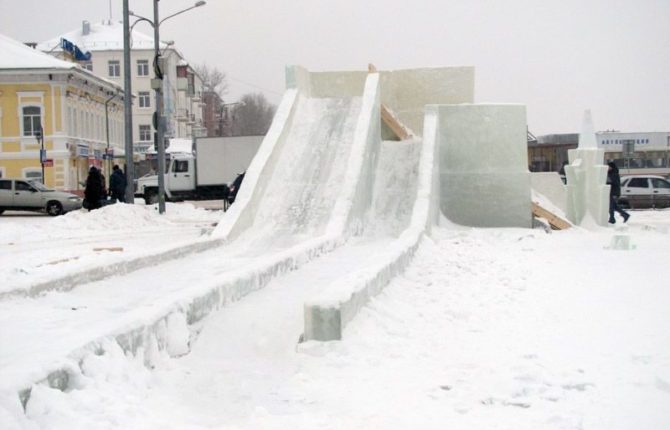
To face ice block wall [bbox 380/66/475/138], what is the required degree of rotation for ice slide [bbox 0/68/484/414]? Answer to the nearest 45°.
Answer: approximately 180°

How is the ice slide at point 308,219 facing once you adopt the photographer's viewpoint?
facing the viewer and to the left of the viewer

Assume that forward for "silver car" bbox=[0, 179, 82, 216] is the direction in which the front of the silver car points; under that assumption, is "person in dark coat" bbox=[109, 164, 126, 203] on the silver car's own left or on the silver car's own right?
on the silver car's own left

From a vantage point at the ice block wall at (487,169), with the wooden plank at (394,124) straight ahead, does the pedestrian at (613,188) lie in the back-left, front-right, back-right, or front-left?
back-right

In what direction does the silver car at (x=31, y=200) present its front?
to the viewer's right

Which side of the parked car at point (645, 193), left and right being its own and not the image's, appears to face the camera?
right

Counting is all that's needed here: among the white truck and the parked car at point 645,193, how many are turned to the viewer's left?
1

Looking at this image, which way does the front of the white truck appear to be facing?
to the viewer's left
